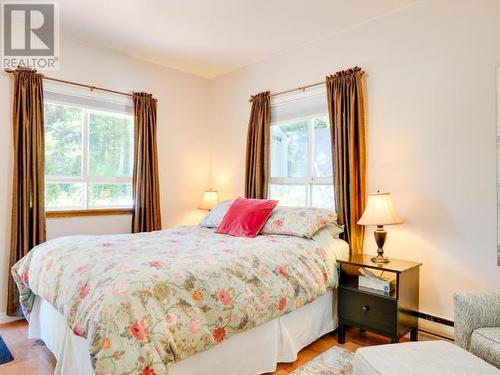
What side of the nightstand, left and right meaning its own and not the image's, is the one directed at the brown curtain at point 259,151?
right

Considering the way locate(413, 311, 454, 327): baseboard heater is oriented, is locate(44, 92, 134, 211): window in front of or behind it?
in front

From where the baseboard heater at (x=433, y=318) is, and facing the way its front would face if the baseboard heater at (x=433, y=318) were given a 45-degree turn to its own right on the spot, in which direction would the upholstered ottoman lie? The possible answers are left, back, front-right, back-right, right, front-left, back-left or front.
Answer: left

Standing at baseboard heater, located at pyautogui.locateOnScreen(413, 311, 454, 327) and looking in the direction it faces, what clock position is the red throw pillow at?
The red throw pillow is roughly at 1 o'clock from the baseboard heater.

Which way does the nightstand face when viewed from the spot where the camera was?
facing the viewer and to the left of the viewer

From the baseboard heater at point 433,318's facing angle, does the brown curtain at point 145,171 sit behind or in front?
in front

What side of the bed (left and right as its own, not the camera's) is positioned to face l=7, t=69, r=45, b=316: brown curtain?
right

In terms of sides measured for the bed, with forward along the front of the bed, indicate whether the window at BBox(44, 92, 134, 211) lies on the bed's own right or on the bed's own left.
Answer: on the bed's own right

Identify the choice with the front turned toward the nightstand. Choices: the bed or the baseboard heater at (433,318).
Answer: the baseboard heater

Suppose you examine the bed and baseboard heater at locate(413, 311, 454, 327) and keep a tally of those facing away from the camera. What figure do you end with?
0

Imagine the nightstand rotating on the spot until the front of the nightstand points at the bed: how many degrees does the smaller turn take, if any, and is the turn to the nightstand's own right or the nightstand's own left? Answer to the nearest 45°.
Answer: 0° — it already faces it

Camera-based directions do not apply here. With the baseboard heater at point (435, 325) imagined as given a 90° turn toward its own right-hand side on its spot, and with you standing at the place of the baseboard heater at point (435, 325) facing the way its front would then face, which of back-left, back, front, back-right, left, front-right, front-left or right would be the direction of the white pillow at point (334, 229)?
front-left

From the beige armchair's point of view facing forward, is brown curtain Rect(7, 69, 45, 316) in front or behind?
in front

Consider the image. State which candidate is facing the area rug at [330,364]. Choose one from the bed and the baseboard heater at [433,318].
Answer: the baseboard heater

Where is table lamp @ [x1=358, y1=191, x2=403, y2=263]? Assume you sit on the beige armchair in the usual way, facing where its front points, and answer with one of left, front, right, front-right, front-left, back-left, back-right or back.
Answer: right

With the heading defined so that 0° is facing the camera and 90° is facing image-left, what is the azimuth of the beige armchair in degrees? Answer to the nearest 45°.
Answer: approximately 45°
